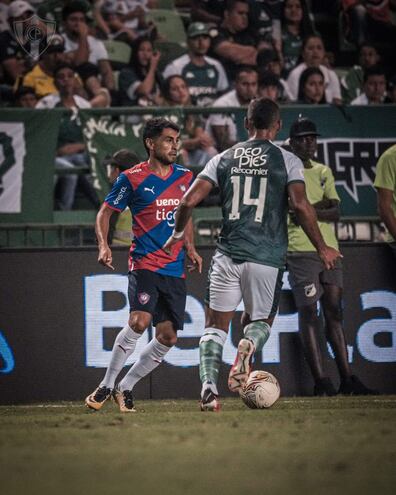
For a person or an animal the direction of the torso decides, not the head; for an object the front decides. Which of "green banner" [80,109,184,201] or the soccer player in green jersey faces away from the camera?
the soccer player in green jersey

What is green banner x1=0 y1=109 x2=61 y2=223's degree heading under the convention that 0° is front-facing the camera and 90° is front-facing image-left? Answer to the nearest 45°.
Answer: approximately 0°

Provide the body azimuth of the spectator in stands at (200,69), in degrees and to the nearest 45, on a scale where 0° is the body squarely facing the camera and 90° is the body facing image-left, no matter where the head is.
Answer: approximately 0°

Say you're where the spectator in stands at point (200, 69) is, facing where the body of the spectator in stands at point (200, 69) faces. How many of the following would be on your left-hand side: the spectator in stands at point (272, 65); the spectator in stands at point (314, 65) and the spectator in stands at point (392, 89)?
3

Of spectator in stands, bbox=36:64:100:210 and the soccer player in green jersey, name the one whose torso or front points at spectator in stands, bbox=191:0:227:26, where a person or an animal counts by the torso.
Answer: the soccer player in green jersey

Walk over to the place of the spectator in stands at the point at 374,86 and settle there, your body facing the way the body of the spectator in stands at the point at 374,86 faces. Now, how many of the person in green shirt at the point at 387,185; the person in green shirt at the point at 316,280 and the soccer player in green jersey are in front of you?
3

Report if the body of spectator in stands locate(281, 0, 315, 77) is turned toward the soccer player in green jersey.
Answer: yes

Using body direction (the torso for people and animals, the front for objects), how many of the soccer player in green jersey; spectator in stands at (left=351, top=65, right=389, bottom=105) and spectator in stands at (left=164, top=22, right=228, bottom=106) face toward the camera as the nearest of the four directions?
2
